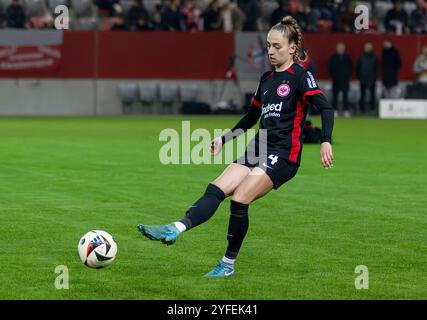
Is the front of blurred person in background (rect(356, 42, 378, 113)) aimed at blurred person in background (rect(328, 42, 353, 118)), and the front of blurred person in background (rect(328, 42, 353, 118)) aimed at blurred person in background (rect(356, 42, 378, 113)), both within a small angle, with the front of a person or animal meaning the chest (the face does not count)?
no

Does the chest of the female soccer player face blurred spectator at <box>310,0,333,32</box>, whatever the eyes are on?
no

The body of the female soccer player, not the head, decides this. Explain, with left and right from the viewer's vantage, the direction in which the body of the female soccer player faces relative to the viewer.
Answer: facing the viewer and to the left of the viewer

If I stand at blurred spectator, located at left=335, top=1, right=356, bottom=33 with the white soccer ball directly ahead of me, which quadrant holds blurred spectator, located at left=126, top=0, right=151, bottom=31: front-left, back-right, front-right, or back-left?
front-right

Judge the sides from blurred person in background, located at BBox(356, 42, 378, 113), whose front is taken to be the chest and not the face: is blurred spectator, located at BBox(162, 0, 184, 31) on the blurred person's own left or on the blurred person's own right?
on the blurred person's own right

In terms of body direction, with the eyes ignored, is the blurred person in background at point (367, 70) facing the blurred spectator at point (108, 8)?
no

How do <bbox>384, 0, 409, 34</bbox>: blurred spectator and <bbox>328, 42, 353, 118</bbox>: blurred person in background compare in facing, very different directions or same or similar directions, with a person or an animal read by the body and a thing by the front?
same or similar directions

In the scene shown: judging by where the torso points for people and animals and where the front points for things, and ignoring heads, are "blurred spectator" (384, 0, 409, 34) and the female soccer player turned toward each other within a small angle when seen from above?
no

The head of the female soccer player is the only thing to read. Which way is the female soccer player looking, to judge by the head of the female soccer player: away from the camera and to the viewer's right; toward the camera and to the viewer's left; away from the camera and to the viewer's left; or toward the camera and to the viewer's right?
toward the camera and to the viewer's left

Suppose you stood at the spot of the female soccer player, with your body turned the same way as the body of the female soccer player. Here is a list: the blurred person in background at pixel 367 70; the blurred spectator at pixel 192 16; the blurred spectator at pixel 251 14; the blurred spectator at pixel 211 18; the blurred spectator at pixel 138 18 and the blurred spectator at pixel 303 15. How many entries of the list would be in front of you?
0

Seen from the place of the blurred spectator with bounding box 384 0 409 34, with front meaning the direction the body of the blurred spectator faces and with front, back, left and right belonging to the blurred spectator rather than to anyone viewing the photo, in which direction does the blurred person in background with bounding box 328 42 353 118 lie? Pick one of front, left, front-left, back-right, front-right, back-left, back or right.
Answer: front-right

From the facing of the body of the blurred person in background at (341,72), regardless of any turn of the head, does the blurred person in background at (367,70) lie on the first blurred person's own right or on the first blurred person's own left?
on the first blurred person's own left

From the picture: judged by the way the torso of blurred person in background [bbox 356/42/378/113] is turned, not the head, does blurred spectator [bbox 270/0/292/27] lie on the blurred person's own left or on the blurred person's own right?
on the blurred person's own right

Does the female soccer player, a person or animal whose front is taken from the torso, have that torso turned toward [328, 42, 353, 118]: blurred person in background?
no

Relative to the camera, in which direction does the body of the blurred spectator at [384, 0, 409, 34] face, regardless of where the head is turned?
toward the camera

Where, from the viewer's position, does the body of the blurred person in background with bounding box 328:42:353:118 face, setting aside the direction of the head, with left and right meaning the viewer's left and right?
facing the viewer

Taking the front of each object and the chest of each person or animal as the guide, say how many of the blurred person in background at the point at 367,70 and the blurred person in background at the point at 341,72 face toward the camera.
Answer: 2
